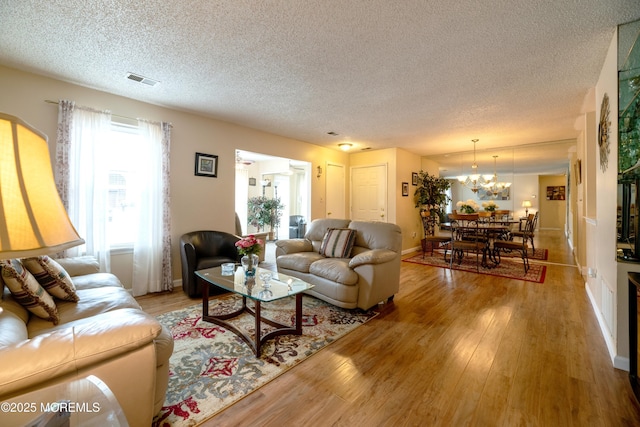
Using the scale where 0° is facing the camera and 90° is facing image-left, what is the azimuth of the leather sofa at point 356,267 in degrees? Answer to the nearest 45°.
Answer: approximately 45°

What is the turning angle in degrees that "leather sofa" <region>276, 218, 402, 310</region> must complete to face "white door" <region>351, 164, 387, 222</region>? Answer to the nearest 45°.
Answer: approximately 135° to its right

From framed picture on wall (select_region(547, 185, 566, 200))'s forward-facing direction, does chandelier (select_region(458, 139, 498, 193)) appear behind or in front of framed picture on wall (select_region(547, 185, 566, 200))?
in front

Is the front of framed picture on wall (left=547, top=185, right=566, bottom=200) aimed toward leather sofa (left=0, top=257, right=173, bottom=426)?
yes

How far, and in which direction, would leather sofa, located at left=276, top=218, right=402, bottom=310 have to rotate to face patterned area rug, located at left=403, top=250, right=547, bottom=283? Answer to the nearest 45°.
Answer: approximately 180°

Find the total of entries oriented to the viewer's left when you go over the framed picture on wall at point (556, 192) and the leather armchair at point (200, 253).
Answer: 0

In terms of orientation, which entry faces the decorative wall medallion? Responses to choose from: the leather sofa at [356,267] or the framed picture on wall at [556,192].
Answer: the framed picture on wall

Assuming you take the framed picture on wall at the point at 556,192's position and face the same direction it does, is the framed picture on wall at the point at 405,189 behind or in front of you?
in front

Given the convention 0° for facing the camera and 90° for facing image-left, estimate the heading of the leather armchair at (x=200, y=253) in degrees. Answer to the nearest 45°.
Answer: approximately 315°

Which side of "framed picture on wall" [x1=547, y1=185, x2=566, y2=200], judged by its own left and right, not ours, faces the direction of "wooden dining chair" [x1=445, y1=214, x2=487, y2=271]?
front

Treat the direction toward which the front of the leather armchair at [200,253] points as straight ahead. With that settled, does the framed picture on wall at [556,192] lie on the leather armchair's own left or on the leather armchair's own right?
on the leather armchair's own left

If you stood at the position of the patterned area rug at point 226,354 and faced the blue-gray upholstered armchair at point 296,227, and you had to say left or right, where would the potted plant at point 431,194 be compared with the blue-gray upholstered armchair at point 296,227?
right

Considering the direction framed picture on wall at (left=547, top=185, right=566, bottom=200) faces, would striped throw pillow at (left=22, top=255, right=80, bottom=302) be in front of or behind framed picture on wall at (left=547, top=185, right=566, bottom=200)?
in front

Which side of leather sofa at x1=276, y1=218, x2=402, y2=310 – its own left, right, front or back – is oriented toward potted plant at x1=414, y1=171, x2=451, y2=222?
back

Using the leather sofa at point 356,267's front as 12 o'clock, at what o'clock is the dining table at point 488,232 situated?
The dining table is roughly at 6 o'clock from the leather sofa.

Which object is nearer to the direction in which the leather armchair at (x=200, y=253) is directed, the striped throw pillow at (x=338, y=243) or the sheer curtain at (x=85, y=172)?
the striped throw pillow

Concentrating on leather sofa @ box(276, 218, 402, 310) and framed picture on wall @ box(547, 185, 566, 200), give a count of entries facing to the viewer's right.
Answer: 0
